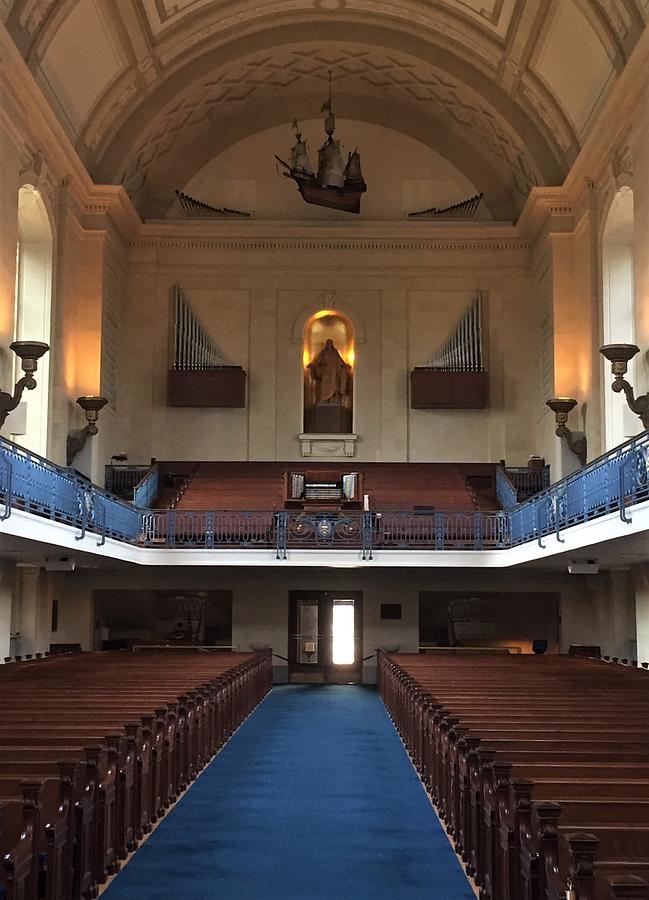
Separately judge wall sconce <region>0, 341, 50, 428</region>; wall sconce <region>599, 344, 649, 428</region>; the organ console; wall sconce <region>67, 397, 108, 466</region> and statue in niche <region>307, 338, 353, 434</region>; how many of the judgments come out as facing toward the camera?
2

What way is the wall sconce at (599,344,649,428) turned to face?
to the viewer's left

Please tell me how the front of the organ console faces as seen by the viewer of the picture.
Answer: facing the viewer

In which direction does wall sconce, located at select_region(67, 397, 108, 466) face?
to the viewer's right

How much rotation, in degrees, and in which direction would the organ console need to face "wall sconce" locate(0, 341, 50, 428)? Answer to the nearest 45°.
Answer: approximately 45° to its right

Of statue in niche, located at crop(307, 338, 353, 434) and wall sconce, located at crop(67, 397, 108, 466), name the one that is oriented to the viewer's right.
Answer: the wall sconce

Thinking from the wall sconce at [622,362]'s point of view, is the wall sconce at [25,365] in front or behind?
in front

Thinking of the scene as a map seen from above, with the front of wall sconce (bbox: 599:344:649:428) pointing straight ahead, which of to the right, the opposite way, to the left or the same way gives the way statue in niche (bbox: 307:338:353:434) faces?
to the left

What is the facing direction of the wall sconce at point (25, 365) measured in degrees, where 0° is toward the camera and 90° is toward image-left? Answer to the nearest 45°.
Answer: approximately 270°

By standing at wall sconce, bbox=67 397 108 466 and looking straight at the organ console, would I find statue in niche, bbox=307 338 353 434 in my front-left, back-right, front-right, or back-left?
front-left

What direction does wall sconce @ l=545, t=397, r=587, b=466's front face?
to the viewer's left

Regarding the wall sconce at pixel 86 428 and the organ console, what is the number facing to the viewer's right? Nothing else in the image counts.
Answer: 1

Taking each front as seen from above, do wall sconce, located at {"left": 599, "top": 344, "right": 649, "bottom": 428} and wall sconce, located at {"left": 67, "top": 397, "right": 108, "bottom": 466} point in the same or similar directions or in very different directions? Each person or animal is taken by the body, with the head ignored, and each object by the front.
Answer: very different directions

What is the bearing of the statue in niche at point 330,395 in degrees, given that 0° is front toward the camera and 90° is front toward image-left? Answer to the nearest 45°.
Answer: approximately 0°

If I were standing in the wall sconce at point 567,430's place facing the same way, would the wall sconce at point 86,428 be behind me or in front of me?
in front
